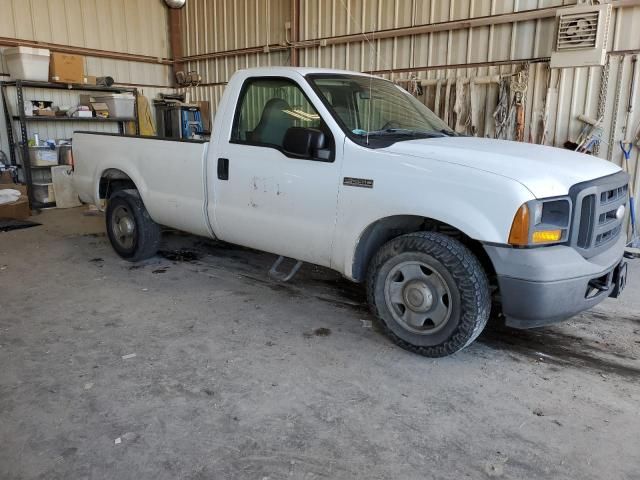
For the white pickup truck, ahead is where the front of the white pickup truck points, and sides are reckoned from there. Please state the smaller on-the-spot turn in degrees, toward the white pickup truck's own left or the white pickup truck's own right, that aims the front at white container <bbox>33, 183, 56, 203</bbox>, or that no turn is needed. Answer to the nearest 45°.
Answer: approximately 180°

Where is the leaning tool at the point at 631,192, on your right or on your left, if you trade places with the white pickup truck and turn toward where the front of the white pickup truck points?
on your left

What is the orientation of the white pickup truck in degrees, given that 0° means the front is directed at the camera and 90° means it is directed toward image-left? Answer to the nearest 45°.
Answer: approximately 315°

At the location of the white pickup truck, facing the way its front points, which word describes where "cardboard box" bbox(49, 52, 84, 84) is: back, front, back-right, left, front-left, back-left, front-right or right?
back

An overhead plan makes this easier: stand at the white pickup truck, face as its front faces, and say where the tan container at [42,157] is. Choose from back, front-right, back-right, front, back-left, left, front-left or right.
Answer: back

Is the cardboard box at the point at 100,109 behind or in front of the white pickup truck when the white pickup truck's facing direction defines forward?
behind

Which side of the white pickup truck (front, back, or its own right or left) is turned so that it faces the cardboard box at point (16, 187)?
back

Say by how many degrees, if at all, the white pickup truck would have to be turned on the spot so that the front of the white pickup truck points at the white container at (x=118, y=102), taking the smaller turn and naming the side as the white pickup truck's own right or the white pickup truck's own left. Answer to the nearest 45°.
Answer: approximately 180°

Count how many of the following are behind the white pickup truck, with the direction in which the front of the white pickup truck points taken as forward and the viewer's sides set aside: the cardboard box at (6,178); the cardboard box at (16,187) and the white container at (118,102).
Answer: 3

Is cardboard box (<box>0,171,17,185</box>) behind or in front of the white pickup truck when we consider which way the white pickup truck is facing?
behind

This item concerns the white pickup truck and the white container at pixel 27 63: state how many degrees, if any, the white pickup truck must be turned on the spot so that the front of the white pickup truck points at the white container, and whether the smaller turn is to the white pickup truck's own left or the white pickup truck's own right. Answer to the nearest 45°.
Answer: approximately 180°
